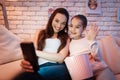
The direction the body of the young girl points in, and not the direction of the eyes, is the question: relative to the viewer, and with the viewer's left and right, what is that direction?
facing the viewer and to the left of the viewer

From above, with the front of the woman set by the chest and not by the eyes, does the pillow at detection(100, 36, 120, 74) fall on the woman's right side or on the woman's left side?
on the woman's left side

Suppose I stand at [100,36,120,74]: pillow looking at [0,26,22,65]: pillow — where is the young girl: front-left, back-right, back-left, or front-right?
front-left

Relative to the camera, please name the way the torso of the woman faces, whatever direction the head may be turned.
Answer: toward the camera

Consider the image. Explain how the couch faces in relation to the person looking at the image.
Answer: facing the viewer

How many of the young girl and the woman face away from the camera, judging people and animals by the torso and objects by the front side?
0

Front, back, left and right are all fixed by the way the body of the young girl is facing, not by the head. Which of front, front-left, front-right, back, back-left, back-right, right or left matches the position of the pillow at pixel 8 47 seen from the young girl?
front-right
